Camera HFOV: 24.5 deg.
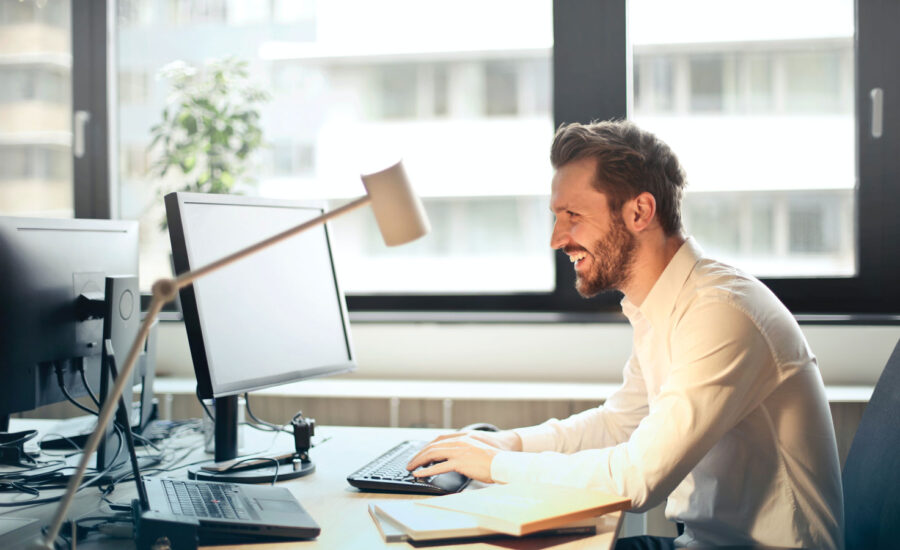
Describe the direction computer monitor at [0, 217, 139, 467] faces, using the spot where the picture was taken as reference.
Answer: facing away from the viewer and to the left of the viewer

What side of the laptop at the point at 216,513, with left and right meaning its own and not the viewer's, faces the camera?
right

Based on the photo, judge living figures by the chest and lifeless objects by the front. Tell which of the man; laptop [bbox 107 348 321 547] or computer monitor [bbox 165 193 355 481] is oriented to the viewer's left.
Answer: the man

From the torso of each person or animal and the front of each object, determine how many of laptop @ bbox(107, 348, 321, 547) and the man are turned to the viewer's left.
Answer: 1

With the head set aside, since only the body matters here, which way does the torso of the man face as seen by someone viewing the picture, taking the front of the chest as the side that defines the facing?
to the viewer's left

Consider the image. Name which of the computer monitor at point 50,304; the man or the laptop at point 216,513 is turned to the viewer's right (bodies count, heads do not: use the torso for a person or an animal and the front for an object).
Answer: the laptop
